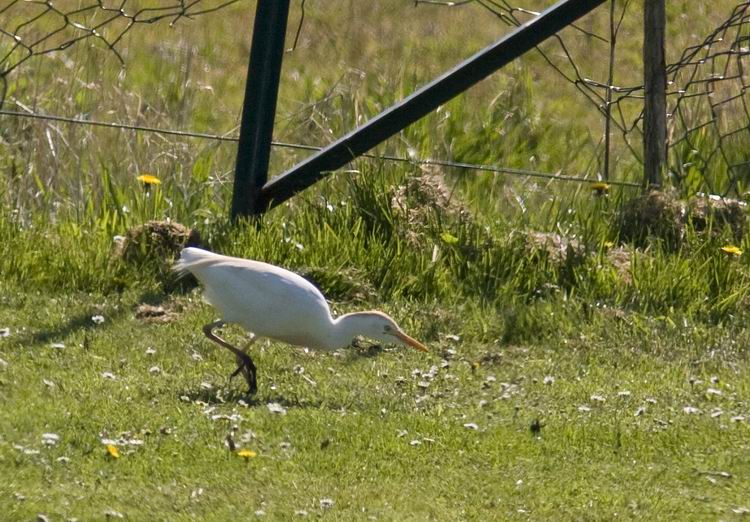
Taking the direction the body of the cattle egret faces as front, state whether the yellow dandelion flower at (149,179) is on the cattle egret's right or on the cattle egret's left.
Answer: on the cattle egret's left

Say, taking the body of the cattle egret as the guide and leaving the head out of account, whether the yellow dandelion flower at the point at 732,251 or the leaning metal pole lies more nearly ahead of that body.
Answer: the yellow dandelion flower

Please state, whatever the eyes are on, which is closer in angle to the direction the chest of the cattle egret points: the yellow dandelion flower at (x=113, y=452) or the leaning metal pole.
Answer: the leaning metal pole

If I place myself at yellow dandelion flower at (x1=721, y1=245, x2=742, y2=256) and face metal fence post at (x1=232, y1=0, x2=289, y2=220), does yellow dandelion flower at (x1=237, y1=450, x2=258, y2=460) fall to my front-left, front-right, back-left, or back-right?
front-left

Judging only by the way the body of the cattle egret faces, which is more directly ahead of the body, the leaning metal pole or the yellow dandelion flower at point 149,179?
the leaning metal pole

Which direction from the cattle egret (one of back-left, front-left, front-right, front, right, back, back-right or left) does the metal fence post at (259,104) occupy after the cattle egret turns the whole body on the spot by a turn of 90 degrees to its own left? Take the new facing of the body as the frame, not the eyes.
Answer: front

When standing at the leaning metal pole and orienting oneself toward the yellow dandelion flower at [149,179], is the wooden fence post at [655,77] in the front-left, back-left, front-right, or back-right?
back-right

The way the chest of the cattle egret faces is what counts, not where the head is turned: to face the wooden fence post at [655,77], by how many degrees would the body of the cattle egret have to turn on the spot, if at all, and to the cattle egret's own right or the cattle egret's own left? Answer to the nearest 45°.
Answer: approximately 45° to the cattle egret's own left

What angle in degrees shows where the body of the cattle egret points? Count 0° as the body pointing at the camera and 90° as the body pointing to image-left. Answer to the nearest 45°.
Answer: approximately 270°

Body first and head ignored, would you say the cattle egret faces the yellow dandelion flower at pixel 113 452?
no

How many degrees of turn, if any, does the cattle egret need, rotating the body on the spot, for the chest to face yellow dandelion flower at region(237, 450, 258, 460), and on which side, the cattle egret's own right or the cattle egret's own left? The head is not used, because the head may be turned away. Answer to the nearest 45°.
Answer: approximately 90° to the cattle egret's own right

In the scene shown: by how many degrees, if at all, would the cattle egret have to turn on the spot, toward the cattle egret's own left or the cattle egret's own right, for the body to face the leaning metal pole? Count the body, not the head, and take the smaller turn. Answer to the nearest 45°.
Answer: approximately 45° to the cattle egret's own left
